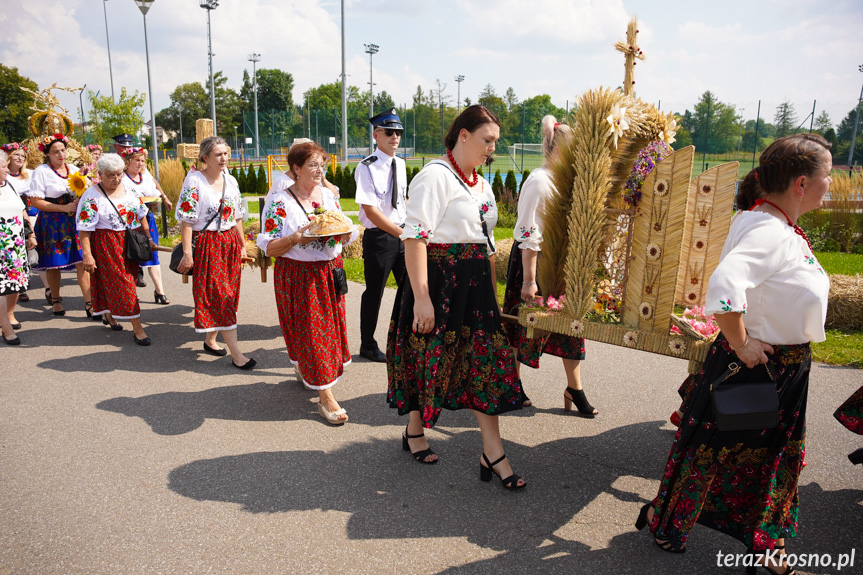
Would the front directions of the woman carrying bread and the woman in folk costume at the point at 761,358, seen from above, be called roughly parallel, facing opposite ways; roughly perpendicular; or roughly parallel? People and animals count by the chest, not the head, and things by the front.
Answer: roughly parallel

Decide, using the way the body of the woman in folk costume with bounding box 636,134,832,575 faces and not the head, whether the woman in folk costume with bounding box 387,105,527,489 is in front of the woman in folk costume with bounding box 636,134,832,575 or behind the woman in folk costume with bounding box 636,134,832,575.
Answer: behind

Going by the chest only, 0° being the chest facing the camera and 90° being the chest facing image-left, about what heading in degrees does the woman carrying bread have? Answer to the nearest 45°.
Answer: approximately 315°

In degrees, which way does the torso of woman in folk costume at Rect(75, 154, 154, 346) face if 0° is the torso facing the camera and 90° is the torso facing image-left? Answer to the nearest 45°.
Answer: approximately 315°

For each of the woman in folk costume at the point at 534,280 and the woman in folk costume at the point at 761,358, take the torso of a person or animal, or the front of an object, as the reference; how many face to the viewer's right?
2

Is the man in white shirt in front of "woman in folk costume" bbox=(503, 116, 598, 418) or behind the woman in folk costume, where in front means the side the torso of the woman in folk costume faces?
behind

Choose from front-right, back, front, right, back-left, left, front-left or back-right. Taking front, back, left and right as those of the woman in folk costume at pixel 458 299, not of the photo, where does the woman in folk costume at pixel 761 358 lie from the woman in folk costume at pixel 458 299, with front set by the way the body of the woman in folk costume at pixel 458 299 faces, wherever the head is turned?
front

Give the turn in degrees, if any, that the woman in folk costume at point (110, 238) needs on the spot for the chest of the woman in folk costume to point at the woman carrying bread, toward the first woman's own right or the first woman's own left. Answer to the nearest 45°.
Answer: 0° — they already face them

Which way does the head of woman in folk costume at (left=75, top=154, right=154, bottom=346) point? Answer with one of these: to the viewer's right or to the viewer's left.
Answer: to the viewer's right

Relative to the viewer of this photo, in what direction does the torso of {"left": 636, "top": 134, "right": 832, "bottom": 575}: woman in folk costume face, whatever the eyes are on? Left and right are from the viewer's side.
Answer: facing to the right of the viewer

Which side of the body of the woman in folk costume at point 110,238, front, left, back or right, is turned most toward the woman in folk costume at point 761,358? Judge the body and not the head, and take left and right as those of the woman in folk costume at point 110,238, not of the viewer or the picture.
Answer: front

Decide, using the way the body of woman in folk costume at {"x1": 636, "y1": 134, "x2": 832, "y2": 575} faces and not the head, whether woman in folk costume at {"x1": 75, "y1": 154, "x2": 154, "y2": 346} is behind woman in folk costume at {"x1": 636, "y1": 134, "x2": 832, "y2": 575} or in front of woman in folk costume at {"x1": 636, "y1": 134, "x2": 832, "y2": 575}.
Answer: behind

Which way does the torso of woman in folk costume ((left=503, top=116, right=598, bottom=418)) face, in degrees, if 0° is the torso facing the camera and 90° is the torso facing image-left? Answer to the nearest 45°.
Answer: approximately 270°

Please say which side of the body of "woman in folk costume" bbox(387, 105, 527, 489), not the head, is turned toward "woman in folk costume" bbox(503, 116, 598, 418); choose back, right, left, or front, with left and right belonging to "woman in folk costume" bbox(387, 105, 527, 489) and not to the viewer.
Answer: left

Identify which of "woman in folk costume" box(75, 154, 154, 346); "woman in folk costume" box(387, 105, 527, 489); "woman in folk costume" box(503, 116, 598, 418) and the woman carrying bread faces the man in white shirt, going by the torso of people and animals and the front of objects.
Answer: "woman in folk costume" box(75, 154, 154, 346)

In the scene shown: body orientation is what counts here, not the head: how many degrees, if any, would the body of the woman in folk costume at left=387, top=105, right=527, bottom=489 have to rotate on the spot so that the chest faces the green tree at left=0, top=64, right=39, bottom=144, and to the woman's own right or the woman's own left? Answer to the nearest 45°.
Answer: approximately 180°

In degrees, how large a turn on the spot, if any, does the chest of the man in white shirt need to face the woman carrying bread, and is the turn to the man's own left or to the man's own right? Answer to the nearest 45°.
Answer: approximately 45° to the man's own right
